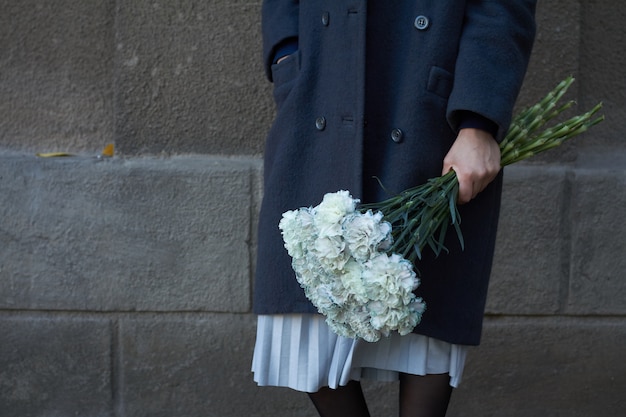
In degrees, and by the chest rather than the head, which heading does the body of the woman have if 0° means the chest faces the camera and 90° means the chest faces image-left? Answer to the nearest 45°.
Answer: approximately 0°
